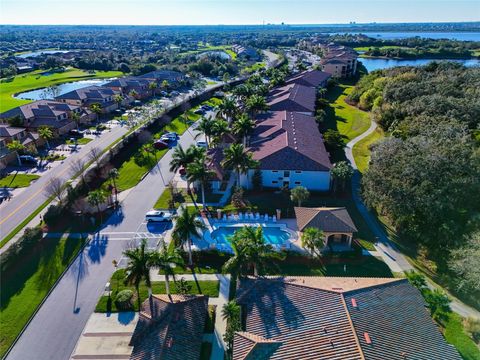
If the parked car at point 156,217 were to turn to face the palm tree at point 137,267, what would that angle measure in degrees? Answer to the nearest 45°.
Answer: approximately 90° to its right

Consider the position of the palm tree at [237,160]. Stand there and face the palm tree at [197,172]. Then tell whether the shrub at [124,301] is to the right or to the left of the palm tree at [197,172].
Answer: left

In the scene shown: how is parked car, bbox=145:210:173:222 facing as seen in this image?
to the viewer's right

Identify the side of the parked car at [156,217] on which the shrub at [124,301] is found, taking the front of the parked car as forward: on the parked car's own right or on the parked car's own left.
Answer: on the parked car's own right

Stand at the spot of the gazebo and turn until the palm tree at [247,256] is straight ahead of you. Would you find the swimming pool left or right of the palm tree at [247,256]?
right

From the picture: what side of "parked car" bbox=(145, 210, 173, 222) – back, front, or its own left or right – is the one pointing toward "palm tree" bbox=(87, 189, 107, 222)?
back

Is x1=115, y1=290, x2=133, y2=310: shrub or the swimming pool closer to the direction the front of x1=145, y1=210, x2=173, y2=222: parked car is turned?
the swimming pool

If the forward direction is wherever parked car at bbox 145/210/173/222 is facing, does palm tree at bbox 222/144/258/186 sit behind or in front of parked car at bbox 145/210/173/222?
in front

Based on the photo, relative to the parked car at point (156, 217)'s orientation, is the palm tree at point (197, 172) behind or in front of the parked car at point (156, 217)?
in front

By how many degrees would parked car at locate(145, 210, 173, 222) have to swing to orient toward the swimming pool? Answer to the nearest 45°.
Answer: approximately 45° to its right
